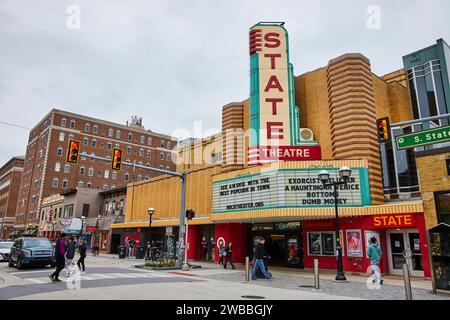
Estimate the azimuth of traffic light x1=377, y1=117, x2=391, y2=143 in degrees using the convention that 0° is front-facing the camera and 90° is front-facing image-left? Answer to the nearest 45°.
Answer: approximately 45°

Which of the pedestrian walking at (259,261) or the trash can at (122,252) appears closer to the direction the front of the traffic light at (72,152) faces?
the pedestrian walking

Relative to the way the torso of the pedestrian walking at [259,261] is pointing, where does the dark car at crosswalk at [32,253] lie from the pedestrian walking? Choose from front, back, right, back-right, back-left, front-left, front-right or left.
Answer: back

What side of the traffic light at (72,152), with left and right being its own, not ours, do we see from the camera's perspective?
front

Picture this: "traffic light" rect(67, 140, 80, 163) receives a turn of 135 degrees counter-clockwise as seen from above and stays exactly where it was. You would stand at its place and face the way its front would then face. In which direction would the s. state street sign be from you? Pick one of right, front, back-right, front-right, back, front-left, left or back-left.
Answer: right

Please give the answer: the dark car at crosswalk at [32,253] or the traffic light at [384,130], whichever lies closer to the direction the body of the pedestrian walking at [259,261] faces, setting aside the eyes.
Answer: the traffic light

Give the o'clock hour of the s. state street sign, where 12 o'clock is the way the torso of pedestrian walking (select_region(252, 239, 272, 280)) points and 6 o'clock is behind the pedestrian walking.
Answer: The s. state street sign is roughly at 1 o'clock from the pedestrian walking.

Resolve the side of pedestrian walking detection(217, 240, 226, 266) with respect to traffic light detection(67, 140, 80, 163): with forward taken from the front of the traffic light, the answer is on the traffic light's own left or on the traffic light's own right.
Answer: on the traffic light's own left

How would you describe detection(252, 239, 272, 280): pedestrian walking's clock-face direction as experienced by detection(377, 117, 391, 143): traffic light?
The pedestrian walking is roughly at 2 o'clock from the traffic light.

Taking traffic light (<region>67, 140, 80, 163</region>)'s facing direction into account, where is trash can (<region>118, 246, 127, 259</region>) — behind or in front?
behind

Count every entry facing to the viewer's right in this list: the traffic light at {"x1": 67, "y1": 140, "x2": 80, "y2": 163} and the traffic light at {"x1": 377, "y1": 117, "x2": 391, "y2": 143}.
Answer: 0

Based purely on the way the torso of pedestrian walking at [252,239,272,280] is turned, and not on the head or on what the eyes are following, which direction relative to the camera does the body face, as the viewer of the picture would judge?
to the viewer's right

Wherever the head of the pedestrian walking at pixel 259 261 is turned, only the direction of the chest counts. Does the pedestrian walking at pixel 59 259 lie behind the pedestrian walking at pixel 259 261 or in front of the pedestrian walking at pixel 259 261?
behind
